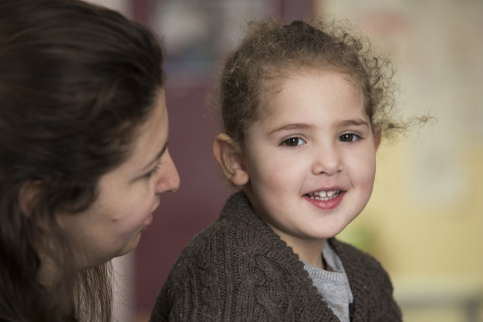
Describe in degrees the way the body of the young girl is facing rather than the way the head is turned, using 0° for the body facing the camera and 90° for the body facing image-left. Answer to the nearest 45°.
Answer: approximately 315°
